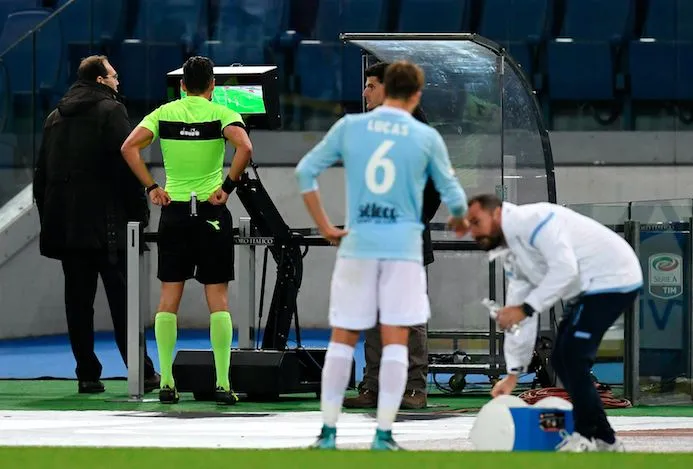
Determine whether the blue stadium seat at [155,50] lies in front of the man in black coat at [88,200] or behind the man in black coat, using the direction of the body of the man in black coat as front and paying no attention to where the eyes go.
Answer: in front

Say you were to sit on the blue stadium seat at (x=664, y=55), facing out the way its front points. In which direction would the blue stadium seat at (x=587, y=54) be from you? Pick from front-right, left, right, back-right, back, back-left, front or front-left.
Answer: right

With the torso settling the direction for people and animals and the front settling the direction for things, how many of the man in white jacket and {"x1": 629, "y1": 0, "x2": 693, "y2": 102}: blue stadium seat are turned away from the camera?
0

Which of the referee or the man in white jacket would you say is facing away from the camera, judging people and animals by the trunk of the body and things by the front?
the referee

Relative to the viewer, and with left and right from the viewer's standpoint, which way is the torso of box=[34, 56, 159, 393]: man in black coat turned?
facing away from the viewer and to the right of the viewer

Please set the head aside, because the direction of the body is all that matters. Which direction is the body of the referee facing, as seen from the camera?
away from the camera

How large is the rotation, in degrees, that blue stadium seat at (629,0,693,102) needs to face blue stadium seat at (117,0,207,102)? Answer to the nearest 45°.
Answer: approximately 90° to its right

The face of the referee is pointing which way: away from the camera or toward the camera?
away from the camera

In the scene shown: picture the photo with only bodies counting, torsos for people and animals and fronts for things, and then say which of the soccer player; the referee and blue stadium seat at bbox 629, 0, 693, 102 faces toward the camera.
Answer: the blue stadium seat

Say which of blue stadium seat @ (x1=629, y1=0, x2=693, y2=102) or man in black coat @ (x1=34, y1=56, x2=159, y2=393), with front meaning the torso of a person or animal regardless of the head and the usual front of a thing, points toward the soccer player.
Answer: the blue stadium seat

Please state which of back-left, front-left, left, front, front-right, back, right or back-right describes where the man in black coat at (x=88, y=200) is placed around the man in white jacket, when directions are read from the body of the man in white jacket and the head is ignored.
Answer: front-right

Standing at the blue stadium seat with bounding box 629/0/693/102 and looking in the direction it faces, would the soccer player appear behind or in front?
in front

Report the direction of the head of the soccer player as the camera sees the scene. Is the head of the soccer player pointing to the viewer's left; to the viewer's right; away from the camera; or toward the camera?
away from the camera

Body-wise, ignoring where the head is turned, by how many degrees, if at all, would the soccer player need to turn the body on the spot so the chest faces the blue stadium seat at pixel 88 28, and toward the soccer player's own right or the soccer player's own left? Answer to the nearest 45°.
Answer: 0° — they already face it

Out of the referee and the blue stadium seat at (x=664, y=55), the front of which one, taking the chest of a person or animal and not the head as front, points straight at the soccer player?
the blue stadium seat

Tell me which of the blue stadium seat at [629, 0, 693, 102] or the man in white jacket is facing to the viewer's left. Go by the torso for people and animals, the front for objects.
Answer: the man in white jacket

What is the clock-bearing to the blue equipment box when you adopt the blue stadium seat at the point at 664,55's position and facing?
The blue equipment box is roughly at 12 o'clock from the blue stadium seat.

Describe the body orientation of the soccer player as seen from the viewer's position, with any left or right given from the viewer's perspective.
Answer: facing away from the viewer
